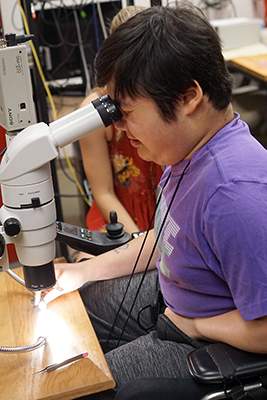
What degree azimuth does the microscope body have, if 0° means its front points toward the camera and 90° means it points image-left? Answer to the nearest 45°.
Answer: approximately 270°

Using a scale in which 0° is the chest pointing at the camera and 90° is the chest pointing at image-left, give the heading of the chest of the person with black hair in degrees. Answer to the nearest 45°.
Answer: approximately 90°

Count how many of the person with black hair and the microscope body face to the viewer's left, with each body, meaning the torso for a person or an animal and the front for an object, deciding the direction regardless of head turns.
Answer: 1

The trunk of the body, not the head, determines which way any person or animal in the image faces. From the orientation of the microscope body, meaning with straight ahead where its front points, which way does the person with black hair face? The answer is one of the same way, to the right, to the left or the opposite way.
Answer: the opposite way
